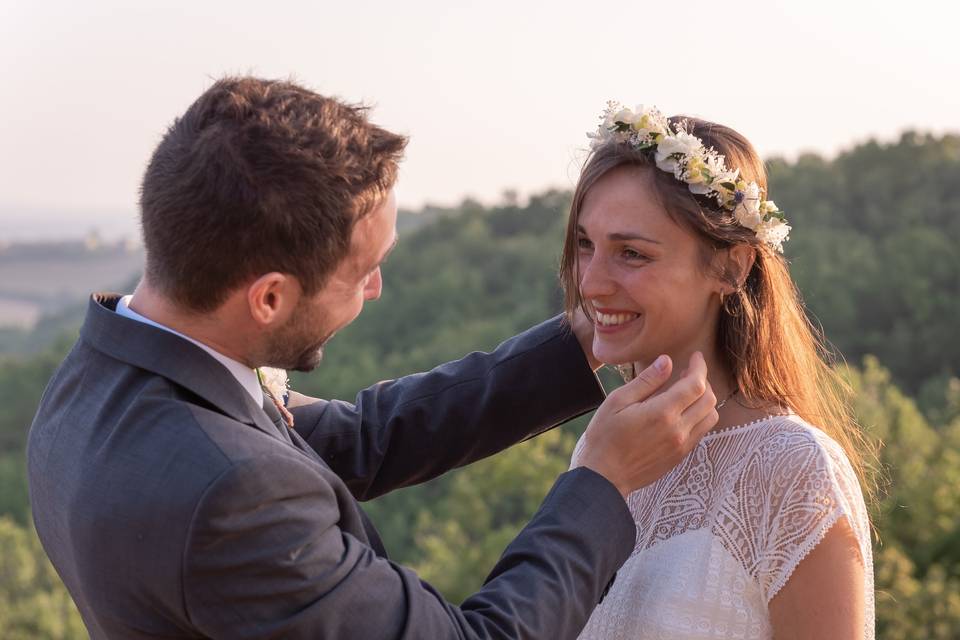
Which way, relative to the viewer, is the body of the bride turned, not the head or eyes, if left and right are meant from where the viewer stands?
facing the viewer and to the left of the viewer

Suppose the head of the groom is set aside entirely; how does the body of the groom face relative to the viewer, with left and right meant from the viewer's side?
facing away from the viewer and to the right of the viewer

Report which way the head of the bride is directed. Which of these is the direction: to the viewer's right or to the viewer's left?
to the viewer's left

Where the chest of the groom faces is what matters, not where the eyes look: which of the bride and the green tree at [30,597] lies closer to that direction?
the bride

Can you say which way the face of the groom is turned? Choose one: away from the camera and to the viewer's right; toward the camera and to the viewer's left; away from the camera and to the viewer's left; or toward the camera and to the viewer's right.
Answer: away from the camera and to the viewer's right

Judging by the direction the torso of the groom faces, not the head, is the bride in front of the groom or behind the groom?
in front

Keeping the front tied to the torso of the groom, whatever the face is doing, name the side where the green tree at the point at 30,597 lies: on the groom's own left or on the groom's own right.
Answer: on the groom's own left

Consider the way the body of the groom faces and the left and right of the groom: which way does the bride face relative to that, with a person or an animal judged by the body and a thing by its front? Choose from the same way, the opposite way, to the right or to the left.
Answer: the opposite way

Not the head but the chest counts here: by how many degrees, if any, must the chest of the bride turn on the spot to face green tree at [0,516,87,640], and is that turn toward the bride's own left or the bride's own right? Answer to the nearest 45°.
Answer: approximately 90° to the bride's own right

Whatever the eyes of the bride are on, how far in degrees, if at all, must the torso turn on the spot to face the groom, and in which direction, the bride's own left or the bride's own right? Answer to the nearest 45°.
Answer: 0° — they already face them
